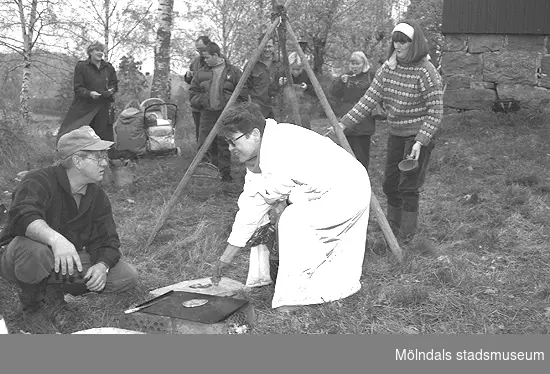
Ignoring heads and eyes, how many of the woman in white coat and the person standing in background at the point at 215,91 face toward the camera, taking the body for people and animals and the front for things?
1

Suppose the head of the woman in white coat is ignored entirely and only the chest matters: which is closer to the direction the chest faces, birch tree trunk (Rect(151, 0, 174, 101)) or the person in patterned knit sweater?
the birch tree trunk

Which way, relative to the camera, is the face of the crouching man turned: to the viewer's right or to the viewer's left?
to the viewer's right

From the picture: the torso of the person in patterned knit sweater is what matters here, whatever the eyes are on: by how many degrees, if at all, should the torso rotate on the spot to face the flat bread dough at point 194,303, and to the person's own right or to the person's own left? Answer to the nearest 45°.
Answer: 0° — they already face it

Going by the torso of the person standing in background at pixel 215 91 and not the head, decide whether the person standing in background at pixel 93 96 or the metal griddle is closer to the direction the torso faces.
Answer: the metal griddle

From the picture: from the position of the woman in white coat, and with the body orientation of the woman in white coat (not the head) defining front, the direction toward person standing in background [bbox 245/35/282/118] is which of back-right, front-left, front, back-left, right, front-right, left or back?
right

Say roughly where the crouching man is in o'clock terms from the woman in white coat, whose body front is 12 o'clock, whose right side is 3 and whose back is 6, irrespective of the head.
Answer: The crouching man is roughly at 12 o'clock from the woman in white coat.

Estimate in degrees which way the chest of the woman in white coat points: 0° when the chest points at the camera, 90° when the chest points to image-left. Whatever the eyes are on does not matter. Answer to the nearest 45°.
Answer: approximately 90°

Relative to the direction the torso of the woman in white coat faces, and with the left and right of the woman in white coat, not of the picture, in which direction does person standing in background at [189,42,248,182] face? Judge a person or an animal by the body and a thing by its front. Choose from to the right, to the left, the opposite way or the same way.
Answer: to the left

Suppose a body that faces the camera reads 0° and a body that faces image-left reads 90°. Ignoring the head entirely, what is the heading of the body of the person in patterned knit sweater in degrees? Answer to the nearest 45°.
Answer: approximately 45°

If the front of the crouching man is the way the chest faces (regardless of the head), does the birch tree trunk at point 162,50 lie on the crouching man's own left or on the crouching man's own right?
on the crouching man's own left
